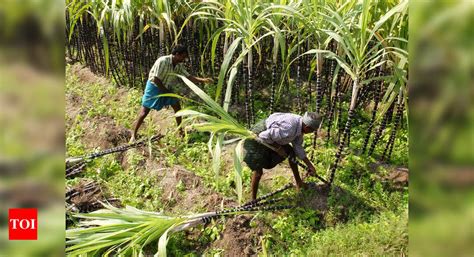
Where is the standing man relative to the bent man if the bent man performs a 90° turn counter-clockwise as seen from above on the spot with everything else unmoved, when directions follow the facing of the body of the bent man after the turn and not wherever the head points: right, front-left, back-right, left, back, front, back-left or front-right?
front-left

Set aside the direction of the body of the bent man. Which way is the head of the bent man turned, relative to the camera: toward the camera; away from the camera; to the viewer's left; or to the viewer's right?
to the viewer's right

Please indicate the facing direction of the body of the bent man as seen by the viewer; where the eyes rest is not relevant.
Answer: to the viewer's right
